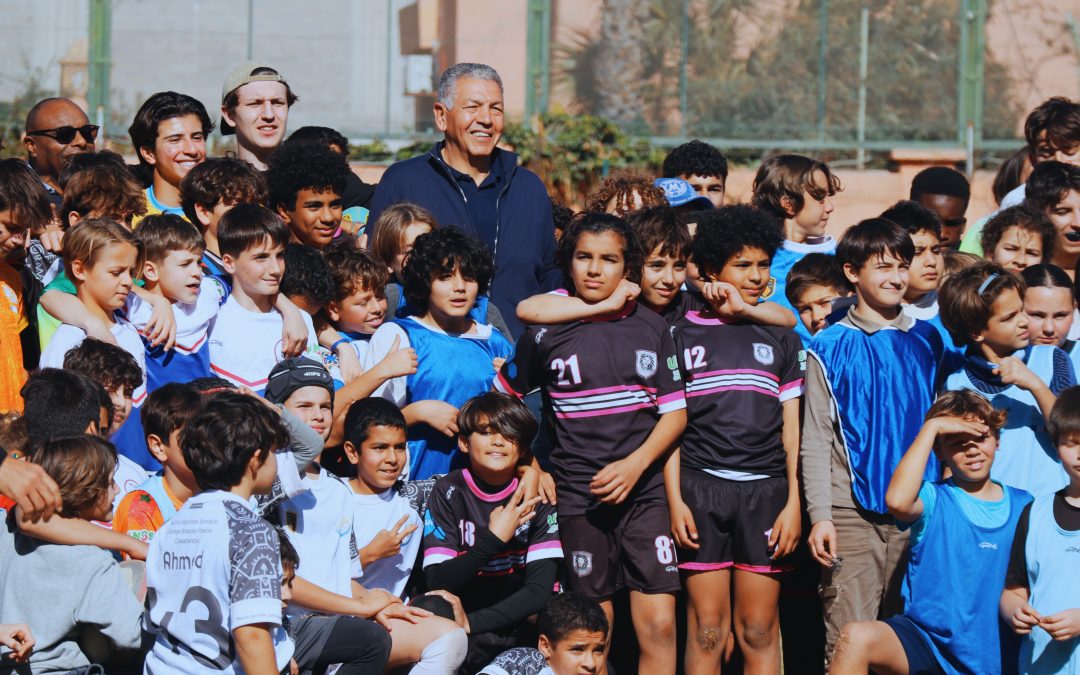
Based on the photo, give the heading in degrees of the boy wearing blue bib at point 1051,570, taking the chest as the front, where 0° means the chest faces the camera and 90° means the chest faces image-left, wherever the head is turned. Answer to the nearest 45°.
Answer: approximately 0°

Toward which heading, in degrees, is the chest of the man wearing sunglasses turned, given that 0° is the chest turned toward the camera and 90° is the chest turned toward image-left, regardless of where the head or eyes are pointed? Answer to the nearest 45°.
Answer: approximately 315°

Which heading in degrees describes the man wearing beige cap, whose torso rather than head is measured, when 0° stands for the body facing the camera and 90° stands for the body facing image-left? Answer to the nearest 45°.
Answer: approximately 315°

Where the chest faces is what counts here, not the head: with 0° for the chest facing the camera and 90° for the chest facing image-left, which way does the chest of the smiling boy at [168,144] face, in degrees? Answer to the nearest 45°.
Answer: approximately 315°

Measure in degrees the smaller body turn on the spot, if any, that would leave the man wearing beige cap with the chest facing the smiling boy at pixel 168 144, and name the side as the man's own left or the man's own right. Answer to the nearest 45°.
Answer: approximately 90° to the man's own right
